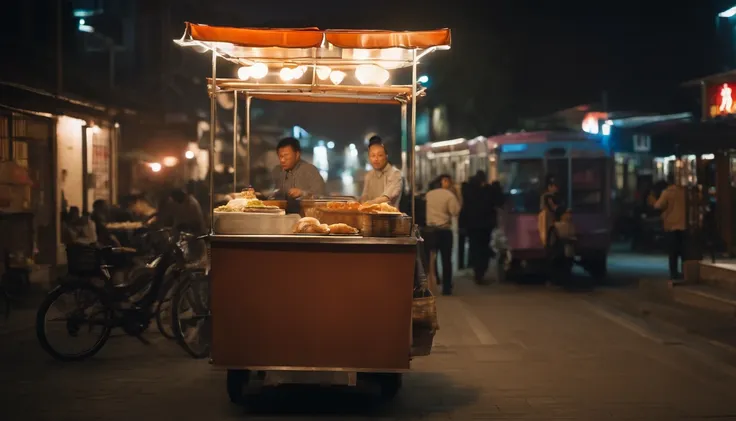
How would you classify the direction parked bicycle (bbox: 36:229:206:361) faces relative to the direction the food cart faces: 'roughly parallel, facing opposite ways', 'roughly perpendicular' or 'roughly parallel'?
roughly perpendicular

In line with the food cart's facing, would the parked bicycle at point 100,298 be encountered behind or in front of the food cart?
behind

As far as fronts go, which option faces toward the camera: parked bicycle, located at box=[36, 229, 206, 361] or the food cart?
the food cart

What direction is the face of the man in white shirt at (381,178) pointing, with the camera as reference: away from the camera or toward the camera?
toward the camera

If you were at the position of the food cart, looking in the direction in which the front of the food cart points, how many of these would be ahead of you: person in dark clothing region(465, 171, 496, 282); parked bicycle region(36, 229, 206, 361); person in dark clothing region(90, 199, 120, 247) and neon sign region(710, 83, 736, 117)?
0

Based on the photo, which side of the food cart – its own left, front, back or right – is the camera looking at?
front

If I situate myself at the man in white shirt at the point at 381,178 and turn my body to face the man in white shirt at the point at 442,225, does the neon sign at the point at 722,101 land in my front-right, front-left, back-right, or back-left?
front-right

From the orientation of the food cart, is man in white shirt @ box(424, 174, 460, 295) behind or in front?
behind

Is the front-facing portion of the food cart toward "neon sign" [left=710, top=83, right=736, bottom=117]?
no
